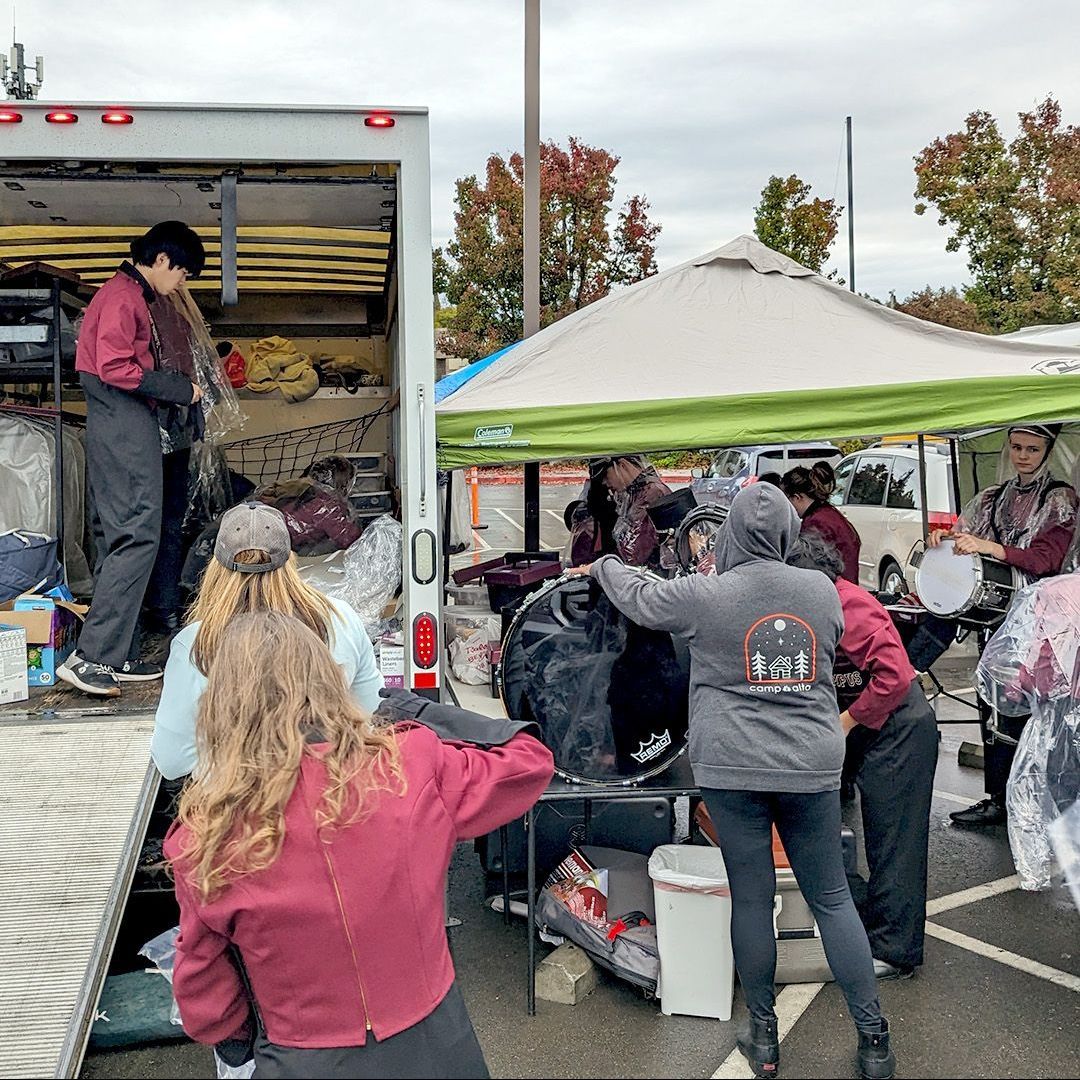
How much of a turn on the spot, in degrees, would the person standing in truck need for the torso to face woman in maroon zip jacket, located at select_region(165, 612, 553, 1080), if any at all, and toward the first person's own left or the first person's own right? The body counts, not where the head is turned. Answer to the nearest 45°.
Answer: approximately 90° to the first person's own right

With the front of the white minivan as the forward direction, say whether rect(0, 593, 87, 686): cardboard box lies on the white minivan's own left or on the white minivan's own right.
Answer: on the white minivan's own left

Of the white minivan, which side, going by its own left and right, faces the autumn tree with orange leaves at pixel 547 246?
front

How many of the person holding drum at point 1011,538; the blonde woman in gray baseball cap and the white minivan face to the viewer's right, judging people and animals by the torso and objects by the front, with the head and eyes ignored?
0

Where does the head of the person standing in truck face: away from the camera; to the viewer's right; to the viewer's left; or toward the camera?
to the viewer's right

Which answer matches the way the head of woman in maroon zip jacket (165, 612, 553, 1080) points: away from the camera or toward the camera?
away from the camera

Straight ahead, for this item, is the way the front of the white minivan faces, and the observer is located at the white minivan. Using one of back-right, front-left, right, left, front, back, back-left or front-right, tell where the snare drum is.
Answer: back-left

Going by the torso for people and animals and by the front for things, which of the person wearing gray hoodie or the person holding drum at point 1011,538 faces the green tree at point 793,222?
the person wearing gray hoodie

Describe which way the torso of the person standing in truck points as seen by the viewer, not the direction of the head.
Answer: to the viewer's right

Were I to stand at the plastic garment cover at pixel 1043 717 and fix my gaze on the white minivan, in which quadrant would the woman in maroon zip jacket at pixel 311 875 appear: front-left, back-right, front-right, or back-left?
back-left

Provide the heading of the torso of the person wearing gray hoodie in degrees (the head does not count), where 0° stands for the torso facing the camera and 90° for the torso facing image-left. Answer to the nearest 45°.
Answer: approximately 180°

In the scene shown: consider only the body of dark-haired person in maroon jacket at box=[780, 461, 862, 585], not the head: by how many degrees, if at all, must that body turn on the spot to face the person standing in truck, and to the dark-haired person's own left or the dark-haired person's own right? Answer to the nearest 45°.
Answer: approximately 45° to the dark-haired person's own left

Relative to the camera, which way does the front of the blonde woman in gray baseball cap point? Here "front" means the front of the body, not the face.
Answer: away from the camera

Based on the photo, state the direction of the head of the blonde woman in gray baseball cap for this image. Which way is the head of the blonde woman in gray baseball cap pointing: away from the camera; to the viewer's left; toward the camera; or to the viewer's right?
away from the camera

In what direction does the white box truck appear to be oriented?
away from the camera
